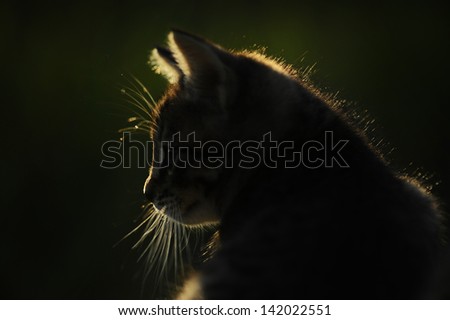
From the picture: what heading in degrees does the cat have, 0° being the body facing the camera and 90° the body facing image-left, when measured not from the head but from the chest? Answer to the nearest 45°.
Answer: approximately 90°
